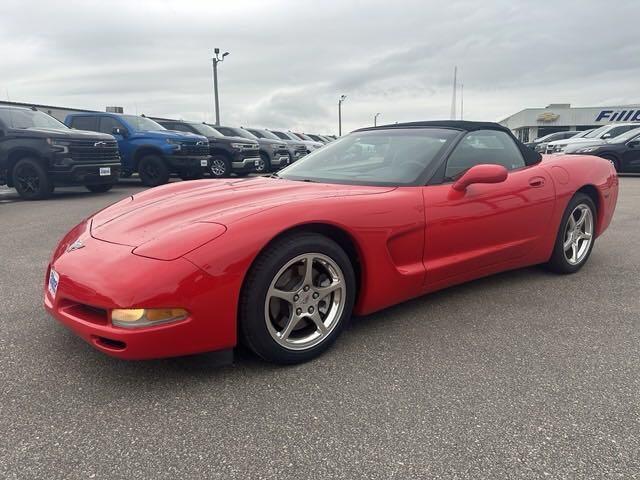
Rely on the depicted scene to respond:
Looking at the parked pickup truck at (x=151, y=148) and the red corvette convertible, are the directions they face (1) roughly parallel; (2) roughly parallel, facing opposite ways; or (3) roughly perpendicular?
roughly perpendicular

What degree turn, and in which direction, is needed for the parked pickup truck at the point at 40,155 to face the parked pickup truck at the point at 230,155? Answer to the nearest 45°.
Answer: approximately 90° to its left

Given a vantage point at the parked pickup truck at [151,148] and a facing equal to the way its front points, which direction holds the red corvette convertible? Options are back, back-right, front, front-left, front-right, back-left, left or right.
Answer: front-right

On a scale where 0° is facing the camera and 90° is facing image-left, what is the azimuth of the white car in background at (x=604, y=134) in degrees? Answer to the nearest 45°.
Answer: approximately 45°

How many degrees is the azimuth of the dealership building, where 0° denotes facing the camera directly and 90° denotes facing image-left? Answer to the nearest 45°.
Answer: approximately 0°

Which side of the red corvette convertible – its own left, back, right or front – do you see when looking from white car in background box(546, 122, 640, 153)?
back

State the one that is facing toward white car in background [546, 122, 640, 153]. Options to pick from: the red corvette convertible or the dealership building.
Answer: the dealership building

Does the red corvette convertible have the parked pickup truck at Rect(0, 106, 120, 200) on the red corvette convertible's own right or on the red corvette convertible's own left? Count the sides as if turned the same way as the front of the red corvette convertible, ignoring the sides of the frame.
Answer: on the red corvette convertible's own right

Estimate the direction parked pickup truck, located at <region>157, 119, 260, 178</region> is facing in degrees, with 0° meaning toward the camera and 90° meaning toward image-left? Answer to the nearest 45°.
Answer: approximately 315°

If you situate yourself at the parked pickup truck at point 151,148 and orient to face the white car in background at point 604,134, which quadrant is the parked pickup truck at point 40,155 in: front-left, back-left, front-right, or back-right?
back-right

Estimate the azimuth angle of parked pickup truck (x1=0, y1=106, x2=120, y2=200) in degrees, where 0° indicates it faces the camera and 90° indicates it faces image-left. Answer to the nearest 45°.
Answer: approximately 315°

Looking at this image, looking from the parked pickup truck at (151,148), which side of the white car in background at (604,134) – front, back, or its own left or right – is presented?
front

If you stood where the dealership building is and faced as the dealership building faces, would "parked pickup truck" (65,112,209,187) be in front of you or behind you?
in front

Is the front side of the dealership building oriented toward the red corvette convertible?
yes
